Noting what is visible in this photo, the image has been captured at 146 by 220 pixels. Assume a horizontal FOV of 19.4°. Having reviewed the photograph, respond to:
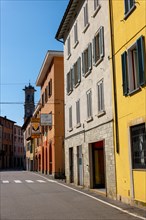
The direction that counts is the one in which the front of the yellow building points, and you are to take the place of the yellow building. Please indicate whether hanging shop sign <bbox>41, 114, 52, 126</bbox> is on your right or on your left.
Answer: on your right

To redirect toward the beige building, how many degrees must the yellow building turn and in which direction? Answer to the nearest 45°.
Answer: approximately 135° to its right

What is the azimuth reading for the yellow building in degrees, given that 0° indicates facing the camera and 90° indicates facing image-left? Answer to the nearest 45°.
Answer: approximately 45°
